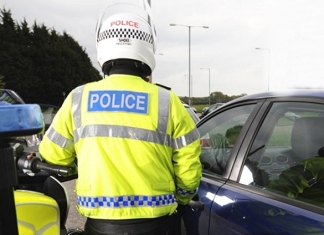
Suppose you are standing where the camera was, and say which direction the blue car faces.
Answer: facing away from the viewer and to the left of the viewer

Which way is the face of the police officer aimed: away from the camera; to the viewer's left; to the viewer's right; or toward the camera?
away from the camera

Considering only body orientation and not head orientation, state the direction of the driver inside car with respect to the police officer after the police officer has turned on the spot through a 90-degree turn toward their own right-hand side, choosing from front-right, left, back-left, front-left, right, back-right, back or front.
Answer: front

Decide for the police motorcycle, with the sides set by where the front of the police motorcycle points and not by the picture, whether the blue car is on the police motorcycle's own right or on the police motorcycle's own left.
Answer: on the police motorcycle's own right

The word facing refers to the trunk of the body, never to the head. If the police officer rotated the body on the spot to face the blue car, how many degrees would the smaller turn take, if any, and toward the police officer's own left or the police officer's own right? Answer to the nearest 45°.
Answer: approximately 90° to the police officer's own right

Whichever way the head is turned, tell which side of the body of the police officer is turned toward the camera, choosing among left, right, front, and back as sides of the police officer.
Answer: back

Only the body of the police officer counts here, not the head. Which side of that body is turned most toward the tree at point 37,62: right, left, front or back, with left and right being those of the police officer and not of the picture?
front

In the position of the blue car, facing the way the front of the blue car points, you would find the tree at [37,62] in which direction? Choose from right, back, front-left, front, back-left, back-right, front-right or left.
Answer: front

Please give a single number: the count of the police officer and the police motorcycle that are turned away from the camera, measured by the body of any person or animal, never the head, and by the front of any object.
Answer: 2

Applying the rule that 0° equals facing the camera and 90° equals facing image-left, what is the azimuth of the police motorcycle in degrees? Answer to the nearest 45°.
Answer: approximately 180°

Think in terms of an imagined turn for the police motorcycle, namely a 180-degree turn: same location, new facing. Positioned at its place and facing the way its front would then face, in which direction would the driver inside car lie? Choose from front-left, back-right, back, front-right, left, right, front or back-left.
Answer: left
